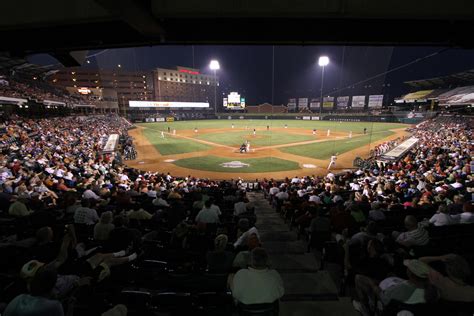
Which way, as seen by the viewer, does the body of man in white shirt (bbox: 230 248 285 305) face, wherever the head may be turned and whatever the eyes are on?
away from the camera

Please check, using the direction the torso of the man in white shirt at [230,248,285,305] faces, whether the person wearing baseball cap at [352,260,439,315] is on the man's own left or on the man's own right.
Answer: on the man's own right

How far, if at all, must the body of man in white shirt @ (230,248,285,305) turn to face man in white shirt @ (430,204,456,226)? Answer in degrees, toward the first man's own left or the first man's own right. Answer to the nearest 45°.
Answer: approximately 45° to the first man's own right

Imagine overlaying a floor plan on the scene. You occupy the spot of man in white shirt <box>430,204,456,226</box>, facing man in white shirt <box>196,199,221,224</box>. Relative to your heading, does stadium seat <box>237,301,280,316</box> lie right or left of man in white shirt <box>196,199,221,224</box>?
left

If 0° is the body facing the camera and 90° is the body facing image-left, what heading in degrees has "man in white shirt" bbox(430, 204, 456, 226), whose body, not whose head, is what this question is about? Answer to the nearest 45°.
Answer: approximately 180°

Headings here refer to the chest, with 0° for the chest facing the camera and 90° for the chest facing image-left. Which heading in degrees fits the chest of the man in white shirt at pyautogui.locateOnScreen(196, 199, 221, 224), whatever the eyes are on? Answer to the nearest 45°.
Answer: approximately 180°

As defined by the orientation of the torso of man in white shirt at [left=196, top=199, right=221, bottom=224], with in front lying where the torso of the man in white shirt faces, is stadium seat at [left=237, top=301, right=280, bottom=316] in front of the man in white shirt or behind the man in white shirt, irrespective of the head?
behind

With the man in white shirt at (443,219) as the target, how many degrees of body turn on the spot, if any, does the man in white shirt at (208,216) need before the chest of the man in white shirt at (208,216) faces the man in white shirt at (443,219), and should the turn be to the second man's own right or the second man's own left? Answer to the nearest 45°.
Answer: approximately 90° to the second man's own right

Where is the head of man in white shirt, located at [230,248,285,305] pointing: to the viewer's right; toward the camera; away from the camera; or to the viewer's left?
away from the camera

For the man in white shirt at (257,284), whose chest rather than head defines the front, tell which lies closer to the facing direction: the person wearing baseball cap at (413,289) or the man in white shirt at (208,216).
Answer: the man in white shirt

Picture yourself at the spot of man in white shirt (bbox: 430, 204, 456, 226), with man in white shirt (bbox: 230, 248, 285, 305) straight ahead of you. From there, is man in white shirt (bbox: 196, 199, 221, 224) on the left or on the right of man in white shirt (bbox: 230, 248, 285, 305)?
right
